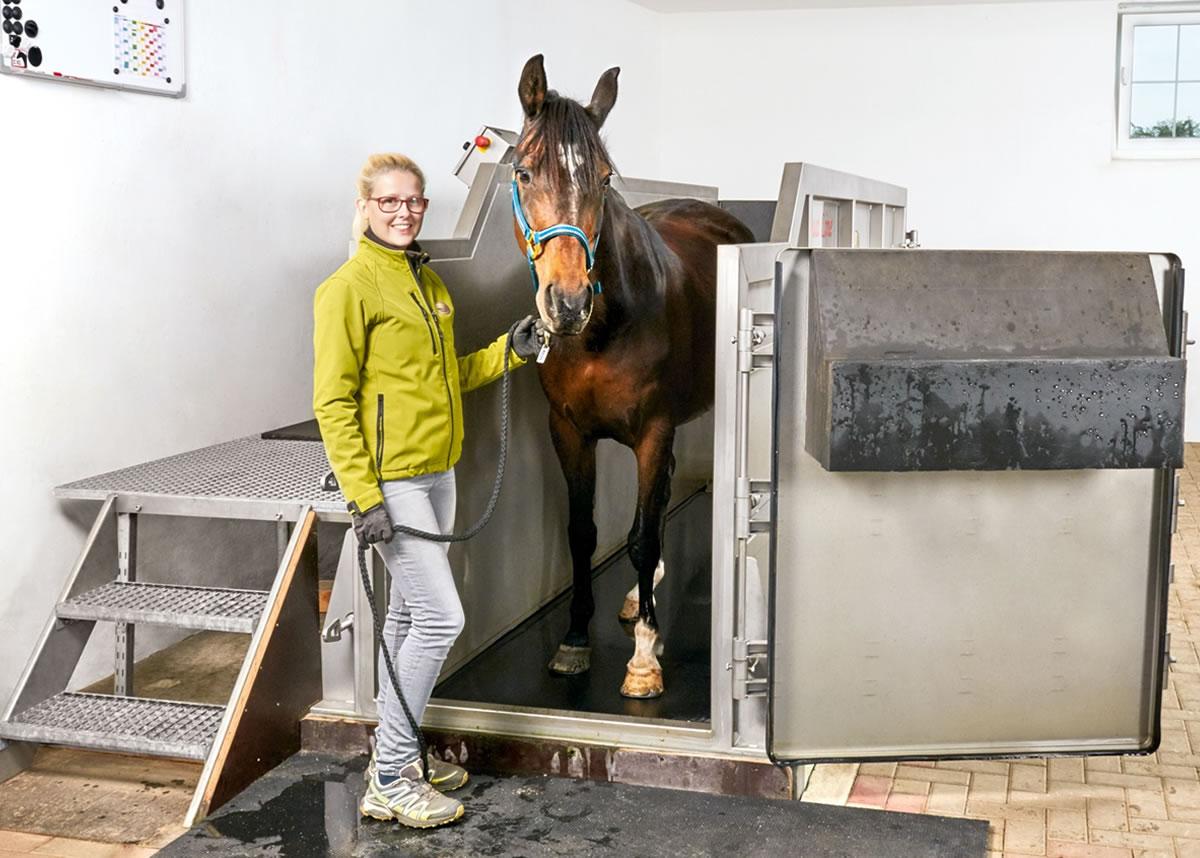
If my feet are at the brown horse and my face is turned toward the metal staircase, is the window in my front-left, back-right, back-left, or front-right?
back-right

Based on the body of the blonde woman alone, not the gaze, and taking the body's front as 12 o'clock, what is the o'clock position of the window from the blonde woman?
The window is roughly at 9 o'clock from the blonde woman.

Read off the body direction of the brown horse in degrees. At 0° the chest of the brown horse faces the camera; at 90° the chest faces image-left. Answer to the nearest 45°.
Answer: approximately 45°

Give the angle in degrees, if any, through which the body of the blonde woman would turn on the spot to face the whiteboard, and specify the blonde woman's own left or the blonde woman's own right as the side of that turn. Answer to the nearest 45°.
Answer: approximately 180°

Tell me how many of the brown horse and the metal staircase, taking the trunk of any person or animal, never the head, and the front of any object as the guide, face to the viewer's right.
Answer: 0

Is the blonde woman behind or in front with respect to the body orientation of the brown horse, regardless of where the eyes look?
in front

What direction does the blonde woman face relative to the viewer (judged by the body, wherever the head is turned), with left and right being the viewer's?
facing the viewer and to the right of the viewer

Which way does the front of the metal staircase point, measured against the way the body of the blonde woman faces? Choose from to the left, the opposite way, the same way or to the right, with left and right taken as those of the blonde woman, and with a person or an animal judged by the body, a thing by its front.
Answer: to the right

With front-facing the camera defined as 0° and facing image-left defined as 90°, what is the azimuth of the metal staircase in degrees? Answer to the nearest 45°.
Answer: approximately 45°

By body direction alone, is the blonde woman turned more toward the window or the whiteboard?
the window
